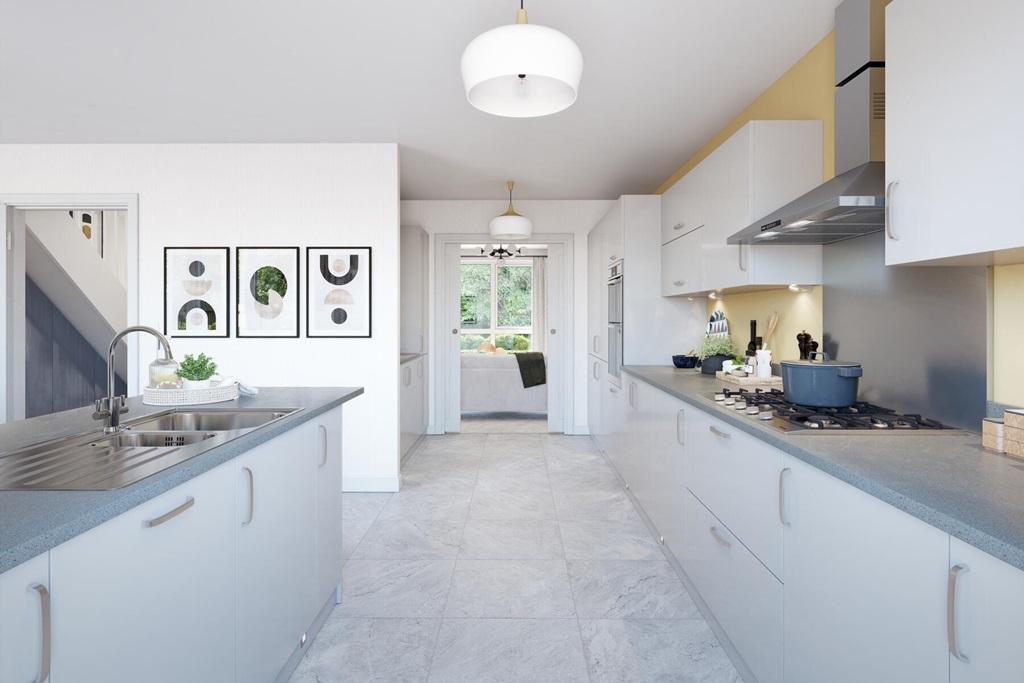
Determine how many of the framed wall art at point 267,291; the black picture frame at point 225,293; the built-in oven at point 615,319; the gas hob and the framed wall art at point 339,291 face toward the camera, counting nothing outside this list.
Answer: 3

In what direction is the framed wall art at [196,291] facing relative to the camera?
toward the camera

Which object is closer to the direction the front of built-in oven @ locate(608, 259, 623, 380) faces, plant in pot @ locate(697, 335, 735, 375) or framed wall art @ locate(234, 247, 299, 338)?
the framed wall art

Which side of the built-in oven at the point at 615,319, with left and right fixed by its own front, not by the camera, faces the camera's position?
left

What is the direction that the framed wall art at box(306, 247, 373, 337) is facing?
toward the camera

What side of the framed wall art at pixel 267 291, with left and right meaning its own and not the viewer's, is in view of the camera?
front

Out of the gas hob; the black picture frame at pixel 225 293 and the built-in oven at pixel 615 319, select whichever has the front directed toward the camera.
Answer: the black picture frame

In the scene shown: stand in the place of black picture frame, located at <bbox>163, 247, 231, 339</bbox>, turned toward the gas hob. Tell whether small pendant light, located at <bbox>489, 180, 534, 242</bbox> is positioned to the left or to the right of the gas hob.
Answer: left

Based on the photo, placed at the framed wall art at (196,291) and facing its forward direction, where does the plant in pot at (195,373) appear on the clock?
The plant in pot is roughly at 12 o'clock from the framed wall art.

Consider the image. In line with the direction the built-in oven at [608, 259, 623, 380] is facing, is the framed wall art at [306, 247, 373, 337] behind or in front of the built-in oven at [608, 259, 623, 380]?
in front

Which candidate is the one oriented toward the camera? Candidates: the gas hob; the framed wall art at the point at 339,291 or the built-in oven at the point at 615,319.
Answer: the framed wall art

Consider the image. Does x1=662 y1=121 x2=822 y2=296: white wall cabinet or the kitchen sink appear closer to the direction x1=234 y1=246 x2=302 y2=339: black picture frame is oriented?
the kitchen sink

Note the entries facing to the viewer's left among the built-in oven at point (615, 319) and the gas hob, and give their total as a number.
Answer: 2
